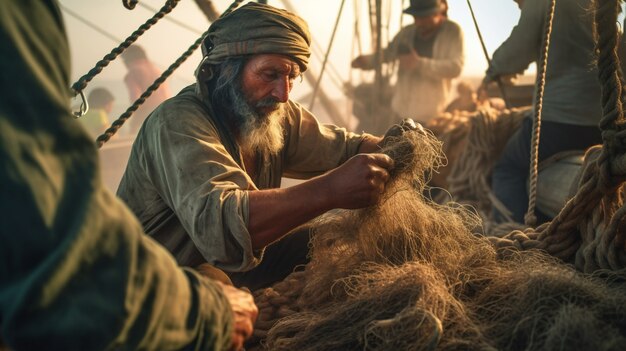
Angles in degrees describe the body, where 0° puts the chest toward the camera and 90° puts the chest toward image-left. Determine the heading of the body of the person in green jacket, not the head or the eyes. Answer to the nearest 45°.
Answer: approximately 270°

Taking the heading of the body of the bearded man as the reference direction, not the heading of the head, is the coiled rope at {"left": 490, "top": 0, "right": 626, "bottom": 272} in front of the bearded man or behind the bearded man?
in front

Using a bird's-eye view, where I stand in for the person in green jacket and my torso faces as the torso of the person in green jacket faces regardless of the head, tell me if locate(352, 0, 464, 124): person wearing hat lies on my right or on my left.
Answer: on my left

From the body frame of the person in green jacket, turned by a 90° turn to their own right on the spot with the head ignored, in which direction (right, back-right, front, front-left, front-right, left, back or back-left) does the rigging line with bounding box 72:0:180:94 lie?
back

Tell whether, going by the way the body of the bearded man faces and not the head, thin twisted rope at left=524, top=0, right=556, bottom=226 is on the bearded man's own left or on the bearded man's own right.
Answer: on the bearded man's own left

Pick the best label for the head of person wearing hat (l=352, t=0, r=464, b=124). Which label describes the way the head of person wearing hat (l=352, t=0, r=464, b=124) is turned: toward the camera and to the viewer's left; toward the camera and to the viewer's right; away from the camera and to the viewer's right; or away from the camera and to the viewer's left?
toward the camera and to the viewer's left

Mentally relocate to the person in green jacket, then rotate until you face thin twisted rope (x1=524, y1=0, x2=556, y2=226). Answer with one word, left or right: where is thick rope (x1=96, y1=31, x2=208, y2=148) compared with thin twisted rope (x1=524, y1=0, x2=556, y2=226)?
left

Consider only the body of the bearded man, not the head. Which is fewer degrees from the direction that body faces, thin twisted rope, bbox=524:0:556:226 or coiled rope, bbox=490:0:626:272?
the coiled rope

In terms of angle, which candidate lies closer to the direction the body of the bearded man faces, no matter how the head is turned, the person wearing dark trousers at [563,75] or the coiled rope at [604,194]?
the coiled rope

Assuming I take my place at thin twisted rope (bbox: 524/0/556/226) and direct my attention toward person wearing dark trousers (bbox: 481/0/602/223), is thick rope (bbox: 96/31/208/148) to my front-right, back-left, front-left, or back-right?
back-left
